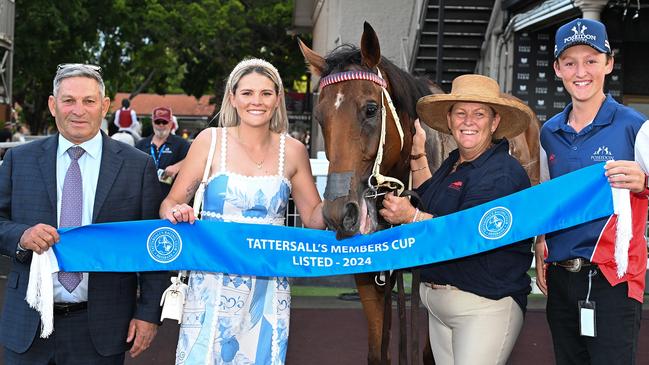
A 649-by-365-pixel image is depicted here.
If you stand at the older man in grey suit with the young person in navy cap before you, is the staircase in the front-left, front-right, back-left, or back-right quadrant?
front-left

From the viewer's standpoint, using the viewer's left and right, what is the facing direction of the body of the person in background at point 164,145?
facing the viewer

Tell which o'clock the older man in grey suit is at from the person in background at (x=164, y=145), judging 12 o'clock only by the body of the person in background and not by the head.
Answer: The older man in grey suit is roughly at 12 o'clock from the person in background.

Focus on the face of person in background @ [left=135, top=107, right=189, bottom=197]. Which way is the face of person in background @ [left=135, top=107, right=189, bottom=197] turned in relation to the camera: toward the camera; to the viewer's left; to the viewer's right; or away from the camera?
toward the camera

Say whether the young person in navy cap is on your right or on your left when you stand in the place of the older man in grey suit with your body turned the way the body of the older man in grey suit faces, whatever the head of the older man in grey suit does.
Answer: on your left

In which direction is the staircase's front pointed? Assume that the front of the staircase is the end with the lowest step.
toward the camera

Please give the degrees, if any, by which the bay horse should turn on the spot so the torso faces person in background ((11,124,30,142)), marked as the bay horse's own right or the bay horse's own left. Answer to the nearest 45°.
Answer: approximately 90° to the bay horse's own right

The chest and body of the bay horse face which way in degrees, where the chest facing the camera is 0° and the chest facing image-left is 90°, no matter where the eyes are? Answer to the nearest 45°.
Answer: approximately 45°

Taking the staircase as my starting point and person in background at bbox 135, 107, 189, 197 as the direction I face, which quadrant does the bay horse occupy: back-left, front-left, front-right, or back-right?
front-left

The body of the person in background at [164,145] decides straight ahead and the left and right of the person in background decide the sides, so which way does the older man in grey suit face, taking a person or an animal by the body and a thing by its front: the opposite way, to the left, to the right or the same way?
the same way

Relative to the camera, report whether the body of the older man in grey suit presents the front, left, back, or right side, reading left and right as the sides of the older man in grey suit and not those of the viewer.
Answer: front

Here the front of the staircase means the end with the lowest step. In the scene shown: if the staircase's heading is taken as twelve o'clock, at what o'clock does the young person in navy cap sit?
The young person in navy cap is roughly at 12 o'clock from the staircase.

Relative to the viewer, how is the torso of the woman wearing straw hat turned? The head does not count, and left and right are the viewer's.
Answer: facing the viewer and to the left of the viewer

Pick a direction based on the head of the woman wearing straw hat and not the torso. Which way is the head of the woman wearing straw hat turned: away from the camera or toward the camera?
toward the camera

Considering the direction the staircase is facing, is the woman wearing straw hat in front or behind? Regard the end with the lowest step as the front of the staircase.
in front
